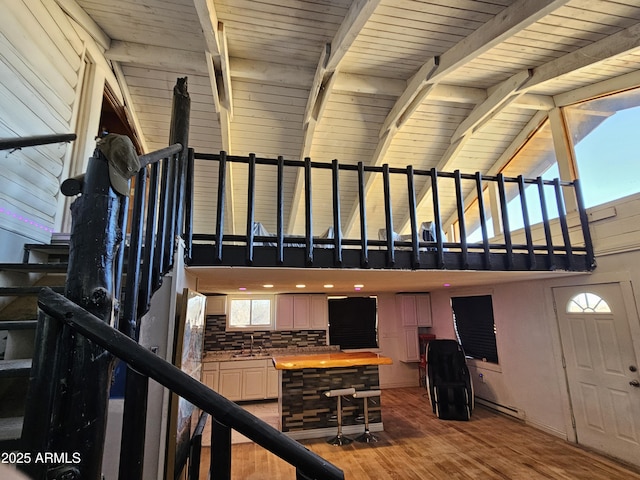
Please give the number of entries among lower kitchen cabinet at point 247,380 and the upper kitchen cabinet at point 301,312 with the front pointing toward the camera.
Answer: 2

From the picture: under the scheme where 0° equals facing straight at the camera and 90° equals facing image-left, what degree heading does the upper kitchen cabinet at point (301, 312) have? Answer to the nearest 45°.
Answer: approximately 0°

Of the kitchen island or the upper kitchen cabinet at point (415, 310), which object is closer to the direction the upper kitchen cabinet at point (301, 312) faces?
the kitchen island

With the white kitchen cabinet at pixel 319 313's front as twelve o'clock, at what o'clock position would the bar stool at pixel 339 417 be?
The bar stool is roughly at 12 o'clock from the white kitchen cabinet.

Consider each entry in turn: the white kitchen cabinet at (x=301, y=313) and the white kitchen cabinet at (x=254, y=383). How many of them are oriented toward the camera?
2

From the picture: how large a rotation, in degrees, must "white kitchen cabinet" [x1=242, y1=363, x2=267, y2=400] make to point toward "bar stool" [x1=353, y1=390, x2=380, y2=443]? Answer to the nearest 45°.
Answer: approximately 45° to its left
